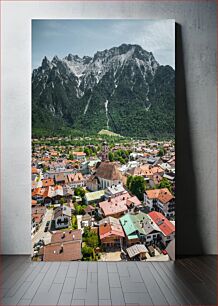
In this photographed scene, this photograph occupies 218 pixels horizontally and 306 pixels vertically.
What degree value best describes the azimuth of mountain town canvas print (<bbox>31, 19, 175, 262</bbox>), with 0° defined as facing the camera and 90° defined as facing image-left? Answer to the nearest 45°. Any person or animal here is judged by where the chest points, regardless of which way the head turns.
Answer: approximately 0°
